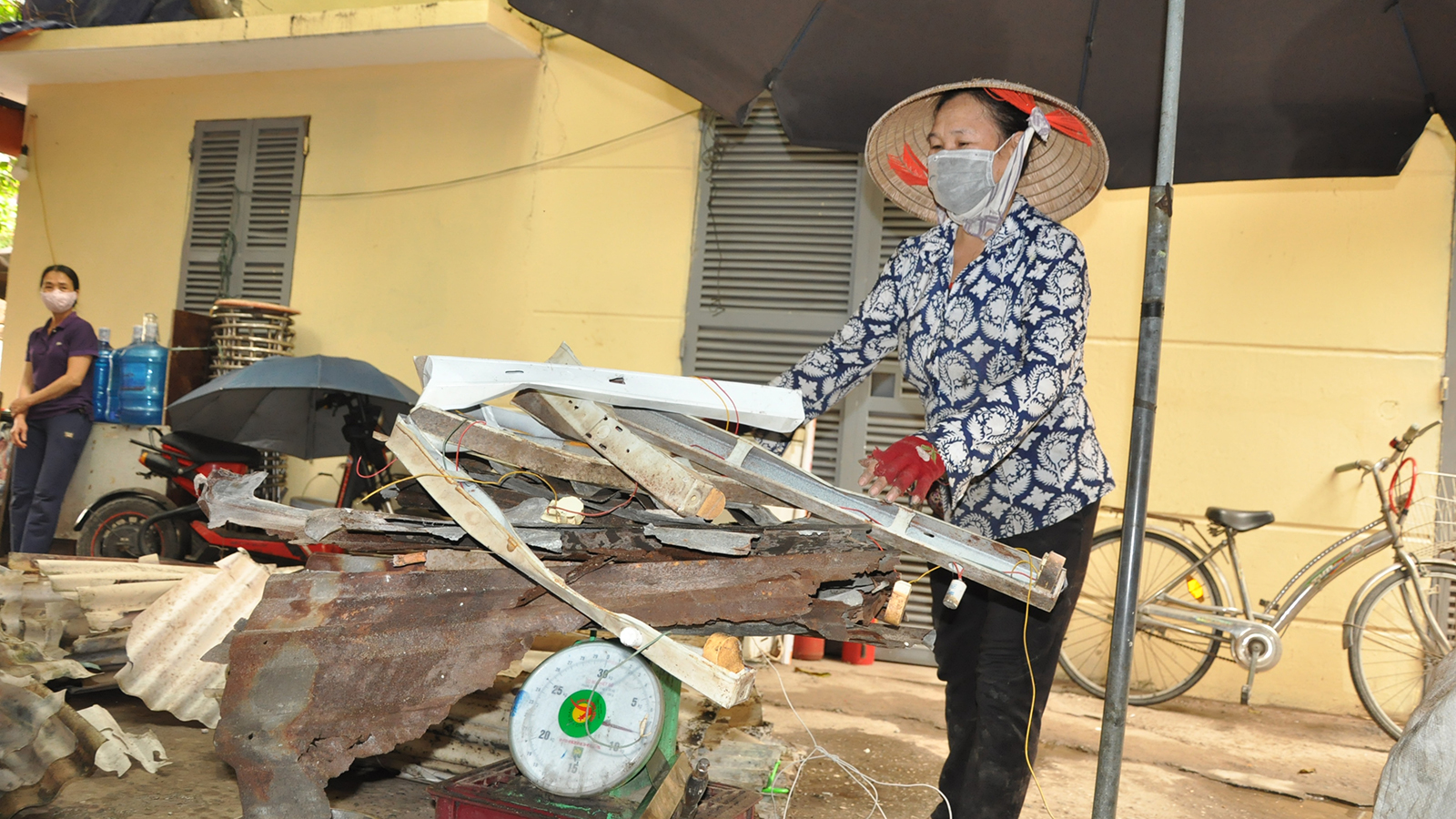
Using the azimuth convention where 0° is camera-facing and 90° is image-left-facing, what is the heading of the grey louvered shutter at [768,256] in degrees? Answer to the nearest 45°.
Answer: approximately 0°

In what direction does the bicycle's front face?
to the viewer's right

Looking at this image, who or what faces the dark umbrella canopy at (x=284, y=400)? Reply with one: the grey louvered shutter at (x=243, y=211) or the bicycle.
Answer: the grey louvered shutter

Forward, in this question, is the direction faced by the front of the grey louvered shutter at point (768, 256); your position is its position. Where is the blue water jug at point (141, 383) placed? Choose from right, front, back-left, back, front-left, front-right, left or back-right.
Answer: right

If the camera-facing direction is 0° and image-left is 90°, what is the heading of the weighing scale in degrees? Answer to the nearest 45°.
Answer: approximately 0°

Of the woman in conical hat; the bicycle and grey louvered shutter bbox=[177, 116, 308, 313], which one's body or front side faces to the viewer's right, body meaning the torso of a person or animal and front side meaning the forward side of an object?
the bicycle

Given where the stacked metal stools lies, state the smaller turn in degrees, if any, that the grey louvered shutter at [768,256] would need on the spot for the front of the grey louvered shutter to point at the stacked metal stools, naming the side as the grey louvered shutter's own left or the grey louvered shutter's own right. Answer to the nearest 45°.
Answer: approximately 90° to the grey louvered shutter's own right

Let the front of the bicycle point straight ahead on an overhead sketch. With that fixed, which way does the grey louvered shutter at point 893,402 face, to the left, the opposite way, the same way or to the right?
to the right

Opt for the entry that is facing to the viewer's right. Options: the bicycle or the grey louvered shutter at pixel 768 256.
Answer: the bicycle

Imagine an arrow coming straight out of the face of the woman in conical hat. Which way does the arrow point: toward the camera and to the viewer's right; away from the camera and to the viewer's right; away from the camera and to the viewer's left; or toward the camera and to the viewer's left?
toward the camera and to the viewer's left
